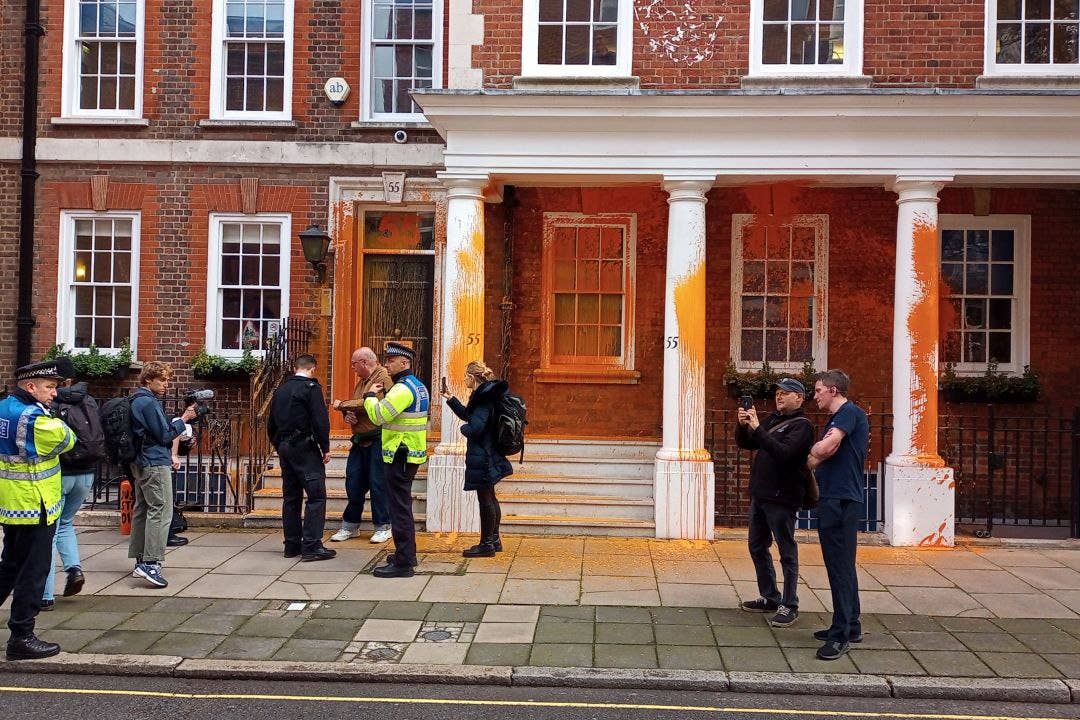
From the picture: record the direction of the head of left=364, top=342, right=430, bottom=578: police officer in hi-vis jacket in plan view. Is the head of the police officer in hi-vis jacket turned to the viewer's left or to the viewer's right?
to the viewer's left

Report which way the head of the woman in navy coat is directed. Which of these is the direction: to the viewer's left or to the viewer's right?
to the viewer's left

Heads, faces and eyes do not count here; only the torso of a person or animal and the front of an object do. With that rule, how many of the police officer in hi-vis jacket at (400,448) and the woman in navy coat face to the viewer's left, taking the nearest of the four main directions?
2

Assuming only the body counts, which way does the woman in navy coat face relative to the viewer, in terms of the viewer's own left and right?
facing to the left of the viewer

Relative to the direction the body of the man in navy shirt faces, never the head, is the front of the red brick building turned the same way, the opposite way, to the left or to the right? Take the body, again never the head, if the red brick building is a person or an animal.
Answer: to the left

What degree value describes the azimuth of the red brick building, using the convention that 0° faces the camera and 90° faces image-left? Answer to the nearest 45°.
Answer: approximately 0°

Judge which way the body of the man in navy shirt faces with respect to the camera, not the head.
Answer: to the viewer's left

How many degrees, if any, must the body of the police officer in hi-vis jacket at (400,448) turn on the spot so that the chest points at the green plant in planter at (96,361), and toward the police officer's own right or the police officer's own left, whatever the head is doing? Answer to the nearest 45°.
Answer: approximately 45° to the police officer's own right

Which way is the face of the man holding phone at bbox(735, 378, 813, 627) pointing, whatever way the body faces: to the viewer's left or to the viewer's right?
to the viewer's left

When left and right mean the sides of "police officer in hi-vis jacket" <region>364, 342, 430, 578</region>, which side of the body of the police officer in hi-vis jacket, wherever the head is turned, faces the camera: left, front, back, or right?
left
